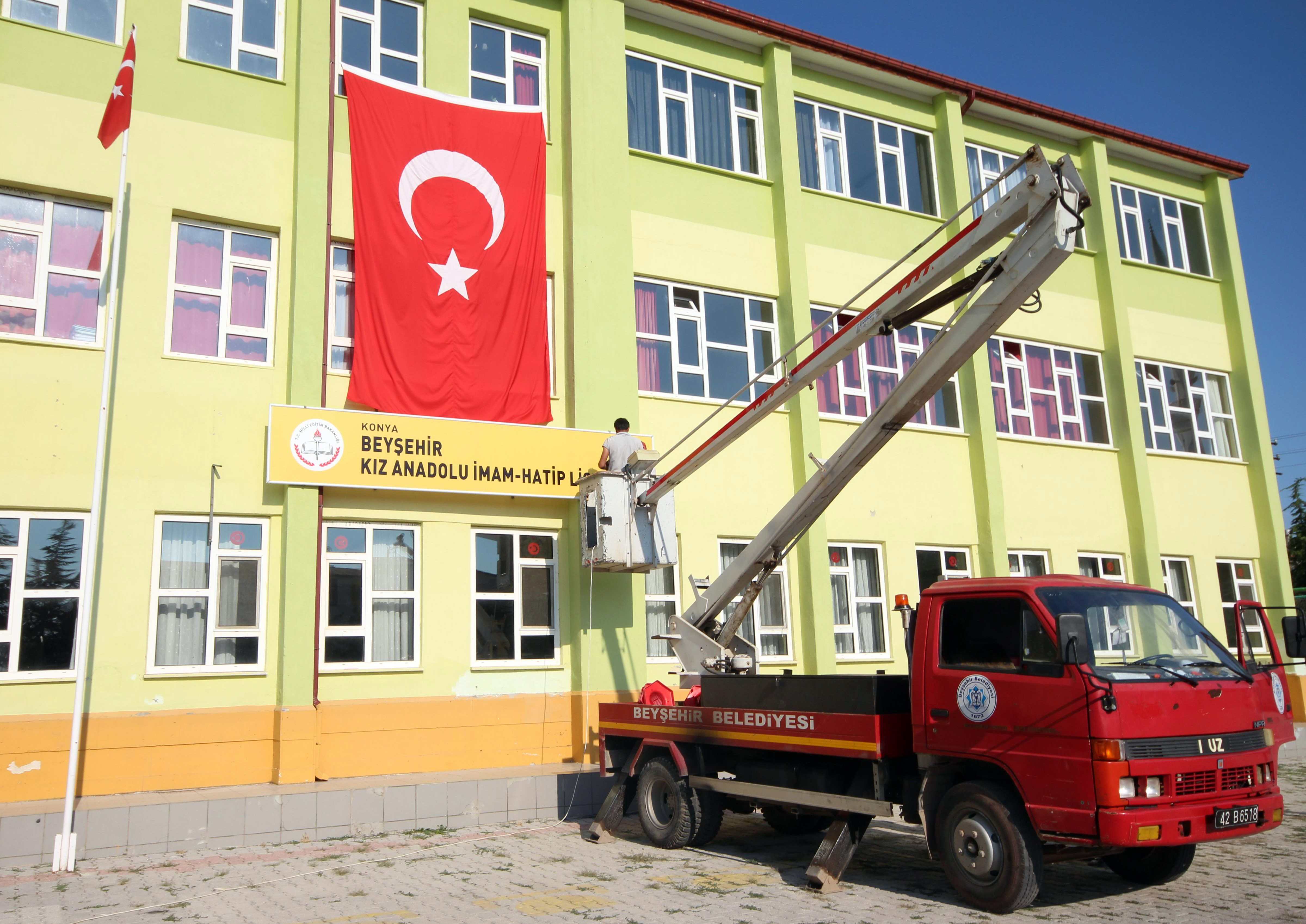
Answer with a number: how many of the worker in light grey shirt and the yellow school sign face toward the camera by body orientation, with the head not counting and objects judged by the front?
1

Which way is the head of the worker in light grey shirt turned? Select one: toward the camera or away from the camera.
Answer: away from the camera

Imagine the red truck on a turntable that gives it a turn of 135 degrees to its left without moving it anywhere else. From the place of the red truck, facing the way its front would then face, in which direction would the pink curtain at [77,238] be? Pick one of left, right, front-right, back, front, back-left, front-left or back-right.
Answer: left

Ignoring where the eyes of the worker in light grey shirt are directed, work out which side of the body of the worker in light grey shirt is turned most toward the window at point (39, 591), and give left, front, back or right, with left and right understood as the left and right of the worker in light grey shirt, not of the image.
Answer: left

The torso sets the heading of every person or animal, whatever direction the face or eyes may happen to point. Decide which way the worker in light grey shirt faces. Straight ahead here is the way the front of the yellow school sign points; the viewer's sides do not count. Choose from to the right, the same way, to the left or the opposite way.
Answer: the opposite way

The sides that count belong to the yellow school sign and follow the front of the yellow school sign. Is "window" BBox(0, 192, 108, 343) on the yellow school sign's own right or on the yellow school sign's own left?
on the yellow school sign's own right

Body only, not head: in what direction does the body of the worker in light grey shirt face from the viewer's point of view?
away from the camera

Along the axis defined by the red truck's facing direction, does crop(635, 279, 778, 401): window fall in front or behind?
behind

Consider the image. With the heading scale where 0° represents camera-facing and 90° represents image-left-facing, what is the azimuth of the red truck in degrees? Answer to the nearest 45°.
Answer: approximately 315°

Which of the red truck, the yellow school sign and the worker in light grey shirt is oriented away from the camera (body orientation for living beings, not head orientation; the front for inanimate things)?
the worker in light grey shirt

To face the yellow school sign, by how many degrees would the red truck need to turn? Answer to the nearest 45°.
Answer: approximately 180°
